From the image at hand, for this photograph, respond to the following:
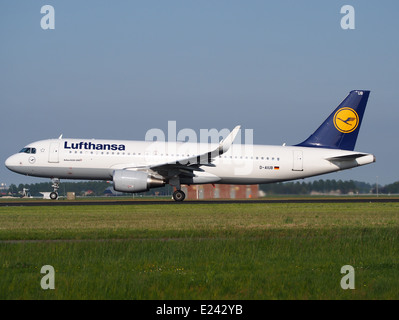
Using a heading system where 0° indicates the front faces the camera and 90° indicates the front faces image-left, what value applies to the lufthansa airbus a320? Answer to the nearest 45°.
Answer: approximately 90°
